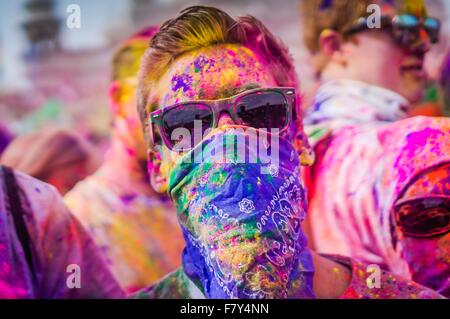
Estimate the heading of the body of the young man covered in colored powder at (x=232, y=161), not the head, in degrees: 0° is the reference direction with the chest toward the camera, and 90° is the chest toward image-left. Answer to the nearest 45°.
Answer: approximately 0°

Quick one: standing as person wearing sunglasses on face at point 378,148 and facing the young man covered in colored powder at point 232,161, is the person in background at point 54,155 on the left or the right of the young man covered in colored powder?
right

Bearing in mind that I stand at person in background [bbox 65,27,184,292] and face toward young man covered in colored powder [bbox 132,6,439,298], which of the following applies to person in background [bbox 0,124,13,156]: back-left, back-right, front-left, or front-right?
back-right

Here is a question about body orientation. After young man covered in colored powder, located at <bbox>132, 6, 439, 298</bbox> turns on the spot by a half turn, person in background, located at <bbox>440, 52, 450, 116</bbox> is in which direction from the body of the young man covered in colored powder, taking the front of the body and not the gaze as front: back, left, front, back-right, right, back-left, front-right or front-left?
front-right

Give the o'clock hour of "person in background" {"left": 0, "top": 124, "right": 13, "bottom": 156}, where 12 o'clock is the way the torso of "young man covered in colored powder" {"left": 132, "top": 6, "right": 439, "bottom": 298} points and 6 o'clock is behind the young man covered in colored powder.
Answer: The person in background is roughly at 4 o'clock from the young man covered in colored powder.

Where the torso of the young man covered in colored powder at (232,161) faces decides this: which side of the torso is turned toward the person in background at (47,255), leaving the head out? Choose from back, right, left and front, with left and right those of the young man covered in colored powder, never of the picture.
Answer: right

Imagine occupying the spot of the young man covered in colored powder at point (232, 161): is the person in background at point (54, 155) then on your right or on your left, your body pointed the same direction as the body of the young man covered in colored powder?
on your right
